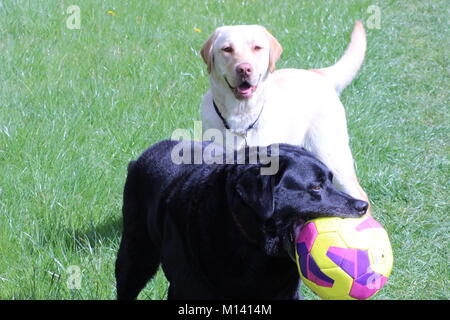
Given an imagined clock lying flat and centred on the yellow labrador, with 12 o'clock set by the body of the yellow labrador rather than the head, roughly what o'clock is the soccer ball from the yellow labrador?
The soccer ball is roughly at 10 o'clock from the yellow labrador.

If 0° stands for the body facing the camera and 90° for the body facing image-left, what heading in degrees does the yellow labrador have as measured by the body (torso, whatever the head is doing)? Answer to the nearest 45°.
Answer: approximately 45°

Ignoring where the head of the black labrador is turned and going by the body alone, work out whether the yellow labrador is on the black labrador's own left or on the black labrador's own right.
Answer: on the black labrador's own left

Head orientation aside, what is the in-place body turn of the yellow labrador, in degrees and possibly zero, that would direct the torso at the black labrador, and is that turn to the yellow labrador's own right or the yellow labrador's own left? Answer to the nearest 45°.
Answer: approximately 45° to the yellow labrador's own left
